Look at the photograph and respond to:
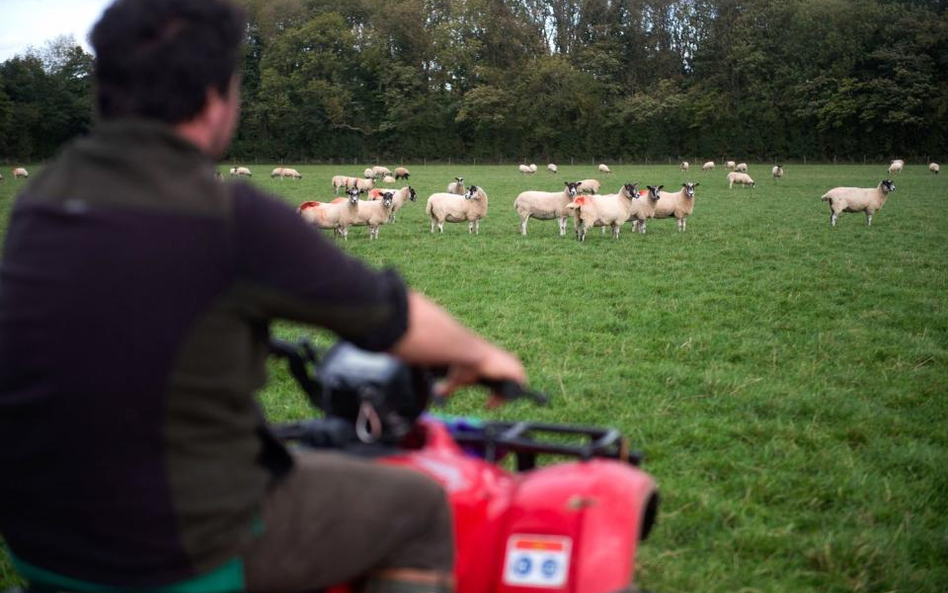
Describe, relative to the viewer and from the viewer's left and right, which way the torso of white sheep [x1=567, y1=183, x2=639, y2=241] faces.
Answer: facing to the right of the viewer

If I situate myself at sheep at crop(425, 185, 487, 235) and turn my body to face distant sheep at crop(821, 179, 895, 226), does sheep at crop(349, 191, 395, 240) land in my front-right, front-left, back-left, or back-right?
back-right

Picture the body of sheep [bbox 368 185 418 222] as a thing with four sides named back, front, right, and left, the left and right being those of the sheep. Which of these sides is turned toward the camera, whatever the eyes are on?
right

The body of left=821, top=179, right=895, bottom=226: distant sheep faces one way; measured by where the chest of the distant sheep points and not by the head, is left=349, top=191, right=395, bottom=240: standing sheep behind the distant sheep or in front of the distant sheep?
behind

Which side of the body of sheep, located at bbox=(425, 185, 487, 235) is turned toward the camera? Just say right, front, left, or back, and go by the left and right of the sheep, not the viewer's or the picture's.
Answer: right

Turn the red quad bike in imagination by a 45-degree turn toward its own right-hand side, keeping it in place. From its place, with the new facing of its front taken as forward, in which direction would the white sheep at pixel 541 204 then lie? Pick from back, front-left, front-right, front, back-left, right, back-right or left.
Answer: left

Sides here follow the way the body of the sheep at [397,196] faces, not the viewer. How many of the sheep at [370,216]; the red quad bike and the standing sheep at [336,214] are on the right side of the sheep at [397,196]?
3

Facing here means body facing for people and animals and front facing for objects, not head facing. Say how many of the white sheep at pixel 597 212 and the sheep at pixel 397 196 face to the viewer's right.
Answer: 2

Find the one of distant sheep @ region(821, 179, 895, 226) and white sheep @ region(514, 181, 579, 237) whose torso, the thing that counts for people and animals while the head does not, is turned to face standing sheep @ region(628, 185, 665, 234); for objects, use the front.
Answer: the white sheep

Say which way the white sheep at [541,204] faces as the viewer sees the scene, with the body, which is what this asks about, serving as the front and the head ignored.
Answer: to the viewer's right

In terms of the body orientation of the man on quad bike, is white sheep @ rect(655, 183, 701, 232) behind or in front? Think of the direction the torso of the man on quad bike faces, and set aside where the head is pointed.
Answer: in front

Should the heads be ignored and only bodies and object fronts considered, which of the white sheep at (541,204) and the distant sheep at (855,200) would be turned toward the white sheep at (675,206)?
the white sheep at (541,204)

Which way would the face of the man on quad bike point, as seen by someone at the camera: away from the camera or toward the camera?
away from the camera

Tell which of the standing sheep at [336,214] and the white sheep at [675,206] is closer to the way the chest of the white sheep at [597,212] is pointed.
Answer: the white sheep

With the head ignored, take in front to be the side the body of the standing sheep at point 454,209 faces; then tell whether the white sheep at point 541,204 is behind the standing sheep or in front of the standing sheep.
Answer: in front

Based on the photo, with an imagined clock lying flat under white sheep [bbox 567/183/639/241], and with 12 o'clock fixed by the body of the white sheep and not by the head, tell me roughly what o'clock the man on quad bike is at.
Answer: The man on quad bike is roughly at 3 o'clock from the white sheep.
